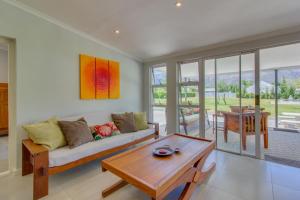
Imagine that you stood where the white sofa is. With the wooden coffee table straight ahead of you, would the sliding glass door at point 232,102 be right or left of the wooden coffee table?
left

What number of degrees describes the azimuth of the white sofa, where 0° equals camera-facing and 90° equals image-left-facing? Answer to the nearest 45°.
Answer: approximately 315°

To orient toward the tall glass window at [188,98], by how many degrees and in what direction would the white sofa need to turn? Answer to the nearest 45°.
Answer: approximately 45° to its left

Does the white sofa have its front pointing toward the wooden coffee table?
yes

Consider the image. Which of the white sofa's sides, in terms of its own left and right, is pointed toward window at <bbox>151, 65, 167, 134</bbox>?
left

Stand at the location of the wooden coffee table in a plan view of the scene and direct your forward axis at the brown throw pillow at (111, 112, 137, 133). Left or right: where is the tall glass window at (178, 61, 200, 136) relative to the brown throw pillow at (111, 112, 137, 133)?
right
